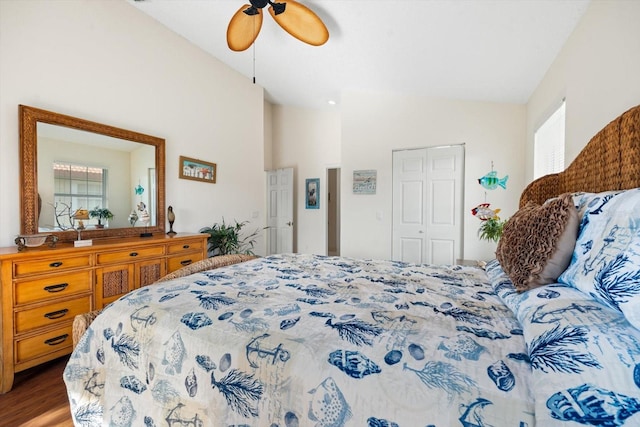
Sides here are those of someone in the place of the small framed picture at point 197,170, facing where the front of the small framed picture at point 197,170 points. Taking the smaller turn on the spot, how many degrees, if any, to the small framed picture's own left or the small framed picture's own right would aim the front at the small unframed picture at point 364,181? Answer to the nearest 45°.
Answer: approximately 45° to the small framed picture's own left

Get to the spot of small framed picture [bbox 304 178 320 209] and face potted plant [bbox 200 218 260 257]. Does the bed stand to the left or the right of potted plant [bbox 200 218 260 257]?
left

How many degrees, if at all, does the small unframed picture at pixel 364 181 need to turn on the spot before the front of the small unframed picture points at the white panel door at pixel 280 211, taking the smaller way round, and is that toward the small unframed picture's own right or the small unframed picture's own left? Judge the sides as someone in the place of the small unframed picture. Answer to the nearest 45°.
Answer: approximately 135° to the small unframed picture's own right

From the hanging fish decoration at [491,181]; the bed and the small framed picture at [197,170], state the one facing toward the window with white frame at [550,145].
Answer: the small framed picture

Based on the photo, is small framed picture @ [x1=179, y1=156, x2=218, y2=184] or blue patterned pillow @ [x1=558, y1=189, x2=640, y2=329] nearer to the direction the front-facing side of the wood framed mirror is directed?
the blue patterned pillow

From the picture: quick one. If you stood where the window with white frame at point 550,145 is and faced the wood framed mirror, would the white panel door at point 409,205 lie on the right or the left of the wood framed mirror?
right

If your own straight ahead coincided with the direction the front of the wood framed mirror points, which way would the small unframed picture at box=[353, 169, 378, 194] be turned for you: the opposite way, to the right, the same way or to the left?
to the right

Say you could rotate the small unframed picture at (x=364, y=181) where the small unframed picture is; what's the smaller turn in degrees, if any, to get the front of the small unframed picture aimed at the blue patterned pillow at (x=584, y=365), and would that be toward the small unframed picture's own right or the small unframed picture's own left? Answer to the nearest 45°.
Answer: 0° — it already faces it

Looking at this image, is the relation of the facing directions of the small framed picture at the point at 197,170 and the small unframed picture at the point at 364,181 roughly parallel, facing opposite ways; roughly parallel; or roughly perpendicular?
roughly perpendicular

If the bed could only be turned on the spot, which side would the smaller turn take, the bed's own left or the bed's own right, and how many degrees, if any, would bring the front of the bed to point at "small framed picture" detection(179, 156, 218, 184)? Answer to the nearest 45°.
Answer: approximately 45° to the bed's own right
